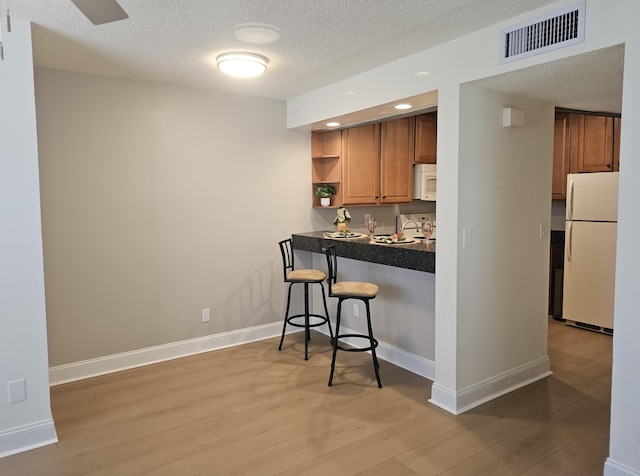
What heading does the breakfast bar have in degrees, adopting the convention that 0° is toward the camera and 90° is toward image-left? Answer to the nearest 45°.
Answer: approximately 45°

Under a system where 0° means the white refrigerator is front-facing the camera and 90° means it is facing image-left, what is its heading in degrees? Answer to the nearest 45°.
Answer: approximately 45°

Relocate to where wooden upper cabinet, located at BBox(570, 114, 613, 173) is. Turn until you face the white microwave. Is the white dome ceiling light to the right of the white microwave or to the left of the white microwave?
left

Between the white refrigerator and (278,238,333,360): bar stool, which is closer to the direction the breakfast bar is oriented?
the bar stool

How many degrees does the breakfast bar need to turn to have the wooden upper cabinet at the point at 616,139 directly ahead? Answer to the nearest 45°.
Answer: approximately 180°

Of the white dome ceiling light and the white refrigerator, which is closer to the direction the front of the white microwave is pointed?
the white dome ceiling light

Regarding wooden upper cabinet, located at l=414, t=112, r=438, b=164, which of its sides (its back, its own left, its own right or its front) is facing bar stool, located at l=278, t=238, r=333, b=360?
front

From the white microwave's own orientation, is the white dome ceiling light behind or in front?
in front

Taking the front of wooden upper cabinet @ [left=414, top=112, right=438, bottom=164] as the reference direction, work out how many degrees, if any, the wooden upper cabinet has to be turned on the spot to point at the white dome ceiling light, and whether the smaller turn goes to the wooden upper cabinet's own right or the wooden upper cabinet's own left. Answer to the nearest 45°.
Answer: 0° — it already faces it
